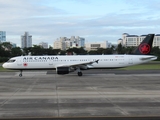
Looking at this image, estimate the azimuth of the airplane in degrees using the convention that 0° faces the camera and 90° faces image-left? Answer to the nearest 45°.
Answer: approximately 90°
